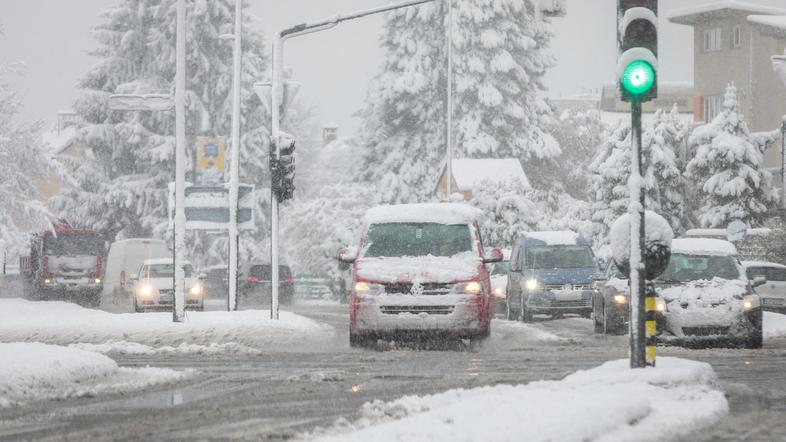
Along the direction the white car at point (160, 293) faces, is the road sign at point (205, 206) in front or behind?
in front

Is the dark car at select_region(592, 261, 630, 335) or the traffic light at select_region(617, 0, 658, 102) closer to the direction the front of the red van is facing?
the traffic light

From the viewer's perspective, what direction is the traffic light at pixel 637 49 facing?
toward the camera

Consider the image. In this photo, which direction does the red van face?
toward the camera

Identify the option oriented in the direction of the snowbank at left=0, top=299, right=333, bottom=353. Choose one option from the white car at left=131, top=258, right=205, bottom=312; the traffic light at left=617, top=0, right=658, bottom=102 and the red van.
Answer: the white car

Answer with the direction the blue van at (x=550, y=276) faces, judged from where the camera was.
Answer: facing the viewer

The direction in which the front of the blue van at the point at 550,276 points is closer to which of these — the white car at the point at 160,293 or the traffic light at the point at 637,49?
the traffic light

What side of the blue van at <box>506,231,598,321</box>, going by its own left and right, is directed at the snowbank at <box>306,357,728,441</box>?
front

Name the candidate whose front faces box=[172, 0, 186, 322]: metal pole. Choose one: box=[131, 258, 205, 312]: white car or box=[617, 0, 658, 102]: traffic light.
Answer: the white car

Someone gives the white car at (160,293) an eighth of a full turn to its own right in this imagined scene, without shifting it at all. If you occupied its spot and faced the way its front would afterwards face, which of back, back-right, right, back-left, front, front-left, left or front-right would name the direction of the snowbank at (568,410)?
front-left

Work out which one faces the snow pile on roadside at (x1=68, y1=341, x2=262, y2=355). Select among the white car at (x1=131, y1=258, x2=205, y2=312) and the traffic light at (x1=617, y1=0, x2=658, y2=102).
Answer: the white car
